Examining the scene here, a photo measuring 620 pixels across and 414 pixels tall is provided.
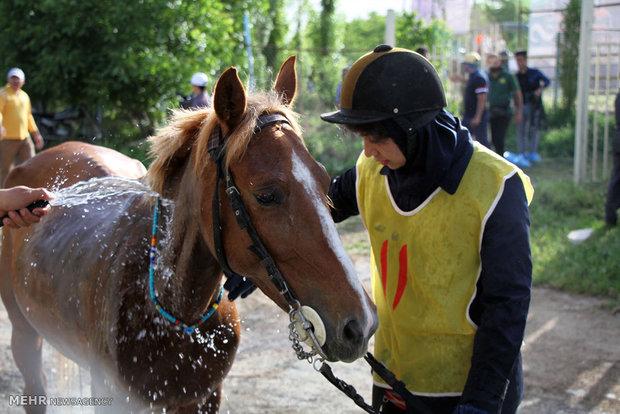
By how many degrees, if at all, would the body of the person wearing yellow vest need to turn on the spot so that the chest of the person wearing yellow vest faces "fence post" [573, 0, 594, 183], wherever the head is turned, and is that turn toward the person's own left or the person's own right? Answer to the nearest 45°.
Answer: approximately 135° to the person's own right

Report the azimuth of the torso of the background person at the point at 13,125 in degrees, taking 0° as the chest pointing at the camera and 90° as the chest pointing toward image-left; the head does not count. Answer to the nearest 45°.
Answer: approximately 0°

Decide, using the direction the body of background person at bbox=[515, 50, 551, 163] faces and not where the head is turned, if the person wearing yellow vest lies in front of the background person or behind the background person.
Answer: in front

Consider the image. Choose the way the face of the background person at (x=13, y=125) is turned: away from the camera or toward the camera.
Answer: toward the camera

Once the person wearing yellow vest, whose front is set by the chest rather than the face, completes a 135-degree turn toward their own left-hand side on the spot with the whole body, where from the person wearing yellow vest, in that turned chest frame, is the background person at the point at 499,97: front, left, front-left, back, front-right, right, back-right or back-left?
left

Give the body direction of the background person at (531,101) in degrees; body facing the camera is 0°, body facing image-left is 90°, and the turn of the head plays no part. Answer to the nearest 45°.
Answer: approximately 45°

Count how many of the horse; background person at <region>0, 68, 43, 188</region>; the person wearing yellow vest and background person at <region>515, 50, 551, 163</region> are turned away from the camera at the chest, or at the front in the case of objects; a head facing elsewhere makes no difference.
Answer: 0

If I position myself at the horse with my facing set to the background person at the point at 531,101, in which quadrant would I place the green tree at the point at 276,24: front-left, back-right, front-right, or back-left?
front-left

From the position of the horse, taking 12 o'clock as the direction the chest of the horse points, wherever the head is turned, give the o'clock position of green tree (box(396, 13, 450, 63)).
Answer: The green tree is roughly at 8 o'clock from the horse.

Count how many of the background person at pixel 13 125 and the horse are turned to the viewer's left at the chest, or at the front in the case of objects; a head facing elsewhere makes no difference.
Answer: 0

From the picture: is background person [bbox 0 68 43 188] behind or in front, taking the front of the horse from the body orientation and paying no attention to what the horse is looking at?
behind

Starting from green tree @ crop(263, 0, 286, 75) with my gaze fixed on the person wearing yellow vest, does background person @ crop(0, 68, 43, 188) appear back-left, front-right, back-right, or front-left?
front-right

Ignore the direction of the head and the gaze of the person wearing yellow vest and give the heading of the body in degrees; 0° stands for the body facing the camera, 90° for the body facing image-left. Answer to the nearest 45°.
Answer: approximately 45°

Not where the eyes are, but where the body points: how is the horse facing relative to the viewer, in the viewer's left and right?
facing the viewer and to the right of the viewer

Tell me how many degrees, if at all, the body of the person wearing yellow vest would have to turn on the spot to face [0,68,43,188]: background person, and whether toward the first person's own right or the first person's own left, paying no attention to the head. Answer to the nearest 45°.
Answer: approximately 90° to the first person's own right

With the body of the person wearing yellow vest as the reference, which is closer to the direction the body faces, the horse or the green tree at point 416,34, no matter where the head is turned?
the horse
